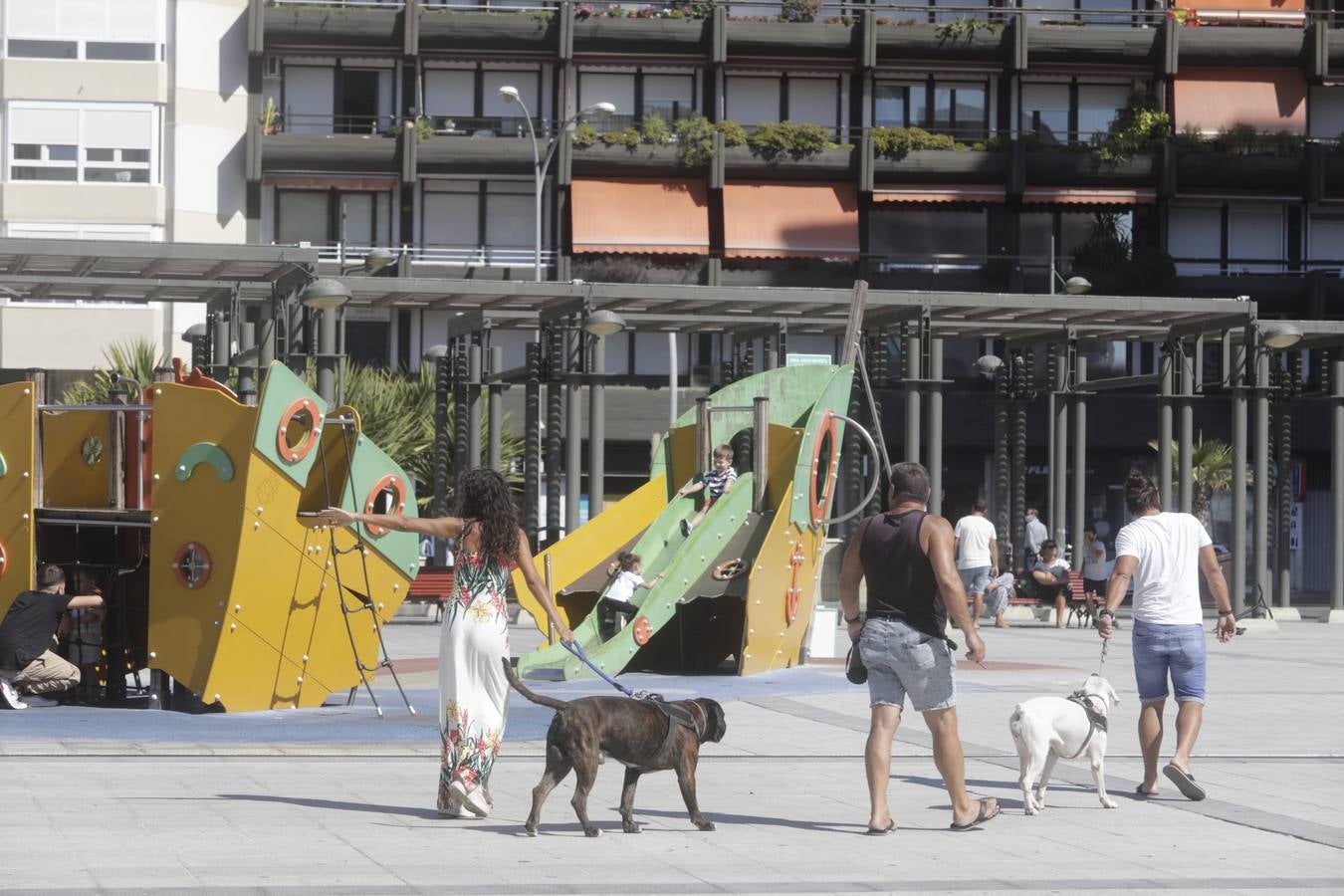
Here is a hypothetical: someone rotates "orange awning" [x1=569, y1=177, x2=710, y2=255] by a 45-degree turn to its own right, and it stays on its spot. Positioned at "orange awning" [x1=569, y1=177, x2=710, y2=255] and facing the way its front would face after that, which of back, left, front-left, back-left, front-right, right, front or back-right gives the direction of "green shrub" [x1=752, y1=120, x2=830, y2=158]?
back-left

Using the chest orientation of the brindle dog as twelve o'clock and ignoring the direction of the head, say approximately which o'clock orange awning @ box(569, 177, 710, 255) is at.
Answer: The orange awning is roughly at 9 o'clock from the brindle dog.

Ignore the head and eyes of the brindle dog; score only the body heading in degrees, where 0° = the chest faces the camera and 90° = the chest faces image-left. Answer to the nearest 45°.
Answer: approximately 270°

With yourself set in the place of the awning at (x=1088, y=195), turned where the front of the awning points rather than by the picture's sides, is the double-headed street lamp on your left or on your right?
on your right

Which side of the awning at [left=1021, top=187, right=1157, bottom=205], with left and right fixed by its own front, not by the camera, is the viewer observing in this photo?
front

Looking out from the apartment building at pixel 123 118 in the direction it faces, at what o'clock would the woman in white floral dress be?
The woman in white floral dress is roughly at 12 o'clock from the apartment building.

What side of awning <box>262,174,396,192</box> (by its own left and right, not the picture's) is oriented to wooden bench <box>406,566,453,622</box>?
front

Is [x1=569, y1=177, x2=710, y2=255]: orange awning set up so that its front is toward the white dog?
yes

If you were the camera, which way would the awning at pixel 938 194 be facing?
facing the viewer

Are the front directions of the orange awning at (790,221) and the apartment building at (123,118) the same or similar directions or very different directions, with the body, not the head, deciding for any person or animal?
same or similar directions

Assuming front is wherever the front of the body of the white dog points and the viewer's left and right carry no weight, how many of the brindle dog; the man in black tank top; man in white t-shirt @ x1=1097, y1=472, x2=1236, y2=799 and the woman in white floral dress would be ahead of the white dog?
1

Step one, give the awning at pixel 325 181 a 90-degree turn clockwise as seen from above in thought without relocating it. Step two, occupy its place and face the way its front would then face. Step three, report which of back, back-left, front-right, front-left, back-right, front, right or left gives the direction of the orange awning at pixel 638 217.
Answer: back

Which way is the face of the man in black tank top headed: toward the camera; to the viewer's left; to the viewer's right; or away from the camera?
away from the camera

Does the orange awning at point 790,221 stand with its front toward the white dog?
yes

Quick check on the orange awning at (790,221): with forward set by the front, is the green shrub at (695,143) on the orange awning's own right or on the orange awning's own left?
on the orange awning's own right

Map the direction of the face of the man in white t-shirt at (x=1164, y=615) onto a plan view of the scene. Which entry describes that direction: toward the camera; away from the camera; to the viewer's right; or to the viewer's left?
away from the camera

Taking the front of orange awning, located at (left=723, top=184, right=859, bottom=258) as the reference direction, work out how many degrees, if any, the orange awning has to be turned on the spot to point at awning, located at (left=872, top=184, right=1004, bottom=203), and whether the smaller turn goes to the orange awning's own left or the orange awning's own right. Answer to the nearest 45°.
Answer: approximately 90° to the orange awning's own left
